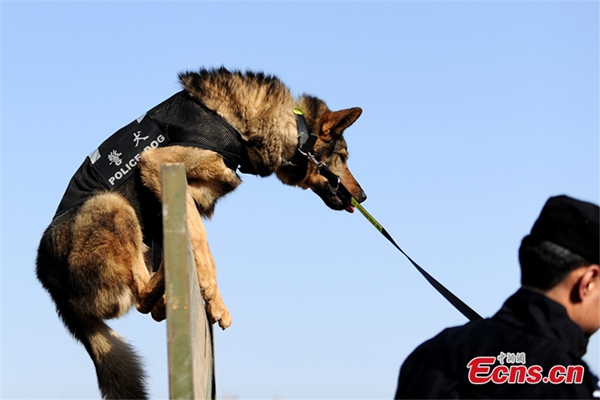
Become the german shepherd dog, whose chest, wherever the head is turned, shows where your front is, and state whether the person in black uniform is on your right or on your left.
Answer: on your right

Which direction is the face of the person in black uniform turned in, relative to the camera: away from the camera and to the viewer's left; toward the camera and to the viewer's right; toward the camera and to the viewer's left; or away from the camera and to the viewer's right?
away from the camera and to the viewer's right

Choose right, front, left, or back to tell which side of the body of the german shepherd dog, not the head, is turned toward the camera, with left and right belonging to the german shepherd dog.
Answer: right

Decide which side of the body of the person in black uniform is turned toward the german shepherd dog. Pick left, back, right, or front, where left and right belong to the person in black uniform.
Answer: left

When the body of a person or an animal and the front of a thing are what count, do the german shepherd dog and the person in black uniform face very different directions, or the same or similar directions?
same or similar directions

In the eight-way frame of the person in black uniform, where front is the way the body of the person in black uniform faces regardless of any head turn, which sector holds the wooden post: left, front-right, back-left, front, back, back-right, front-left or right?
back-left
